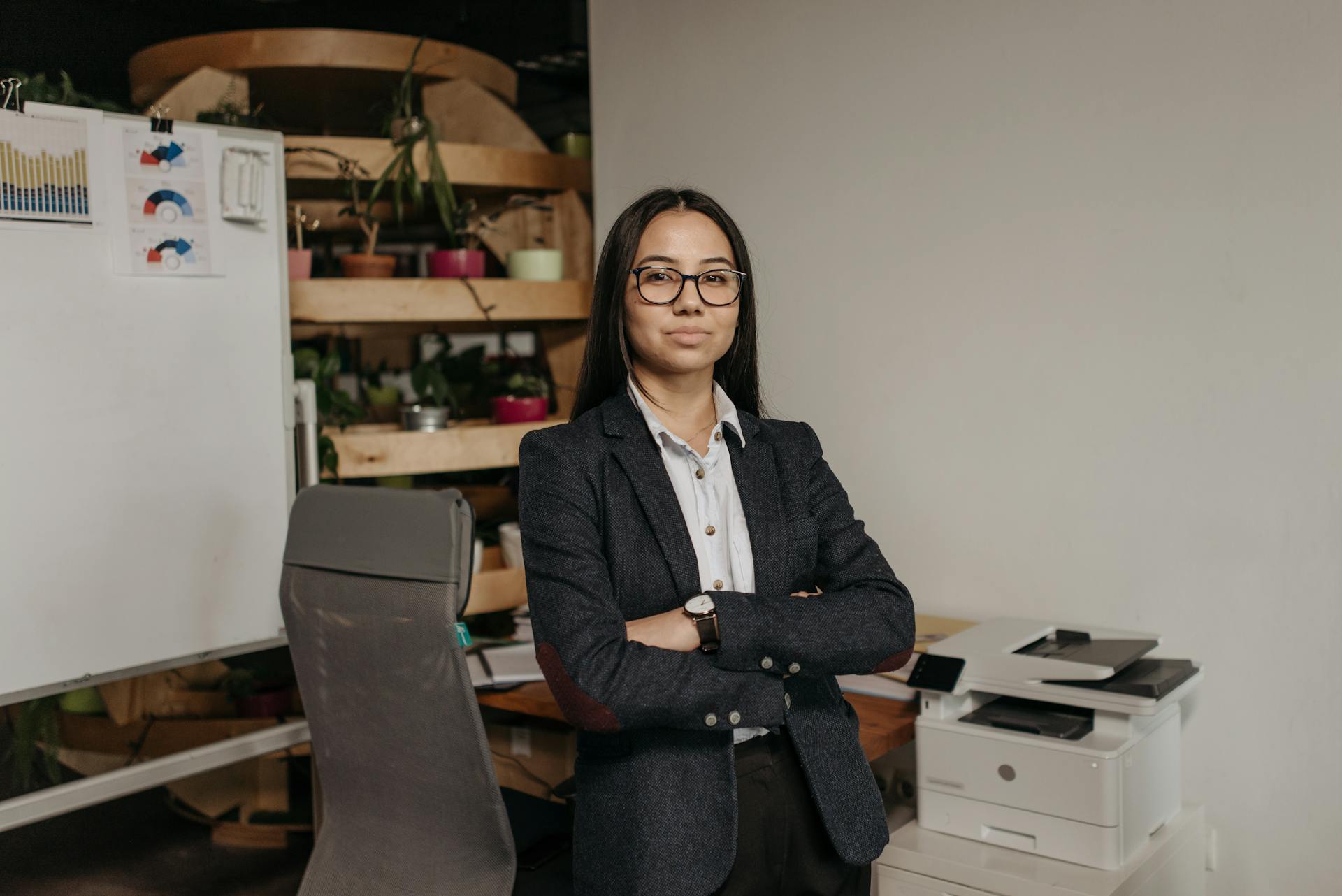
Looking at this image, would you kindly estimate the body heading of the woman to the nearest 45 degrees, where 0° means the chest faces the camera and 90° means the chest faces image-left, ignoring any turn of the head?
approximately 315°

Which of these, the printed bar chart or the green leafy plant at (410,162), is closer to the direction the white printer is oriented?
the printed bar chart

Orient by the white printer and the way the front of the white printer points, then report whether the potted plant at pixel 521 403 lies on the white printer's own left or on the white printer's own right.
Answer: on the white printer's own right

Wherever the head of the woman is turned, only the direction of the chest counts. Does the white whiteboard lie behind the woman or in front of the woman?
behind

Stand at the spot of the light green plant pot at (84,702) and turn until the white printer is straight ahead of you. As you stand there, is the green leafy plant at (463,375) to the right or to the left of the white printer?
left

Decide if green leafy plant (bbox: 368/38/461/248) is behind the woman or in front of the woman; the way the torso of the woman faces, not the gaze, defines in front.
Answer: behind

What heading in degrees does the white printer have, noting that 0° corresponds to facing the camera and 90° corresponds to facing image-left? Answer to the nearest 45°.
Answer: approximately 45°

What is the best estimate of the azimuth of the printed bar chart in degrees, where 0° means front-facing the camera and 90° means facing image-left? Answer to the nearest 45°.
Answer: approximately 315°

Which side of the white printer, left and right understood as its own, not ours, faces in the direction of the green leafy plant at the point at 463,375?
right

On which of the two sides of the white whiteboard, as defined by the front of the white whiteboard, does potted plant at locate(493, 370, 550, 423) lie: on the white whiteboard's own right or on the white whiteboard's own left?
on the white whiteboard's own left

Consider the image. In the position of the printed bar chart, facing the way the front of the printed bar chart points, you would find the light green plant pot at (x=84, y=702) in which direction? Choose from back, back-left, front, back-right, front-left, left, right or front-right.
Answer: back-left
